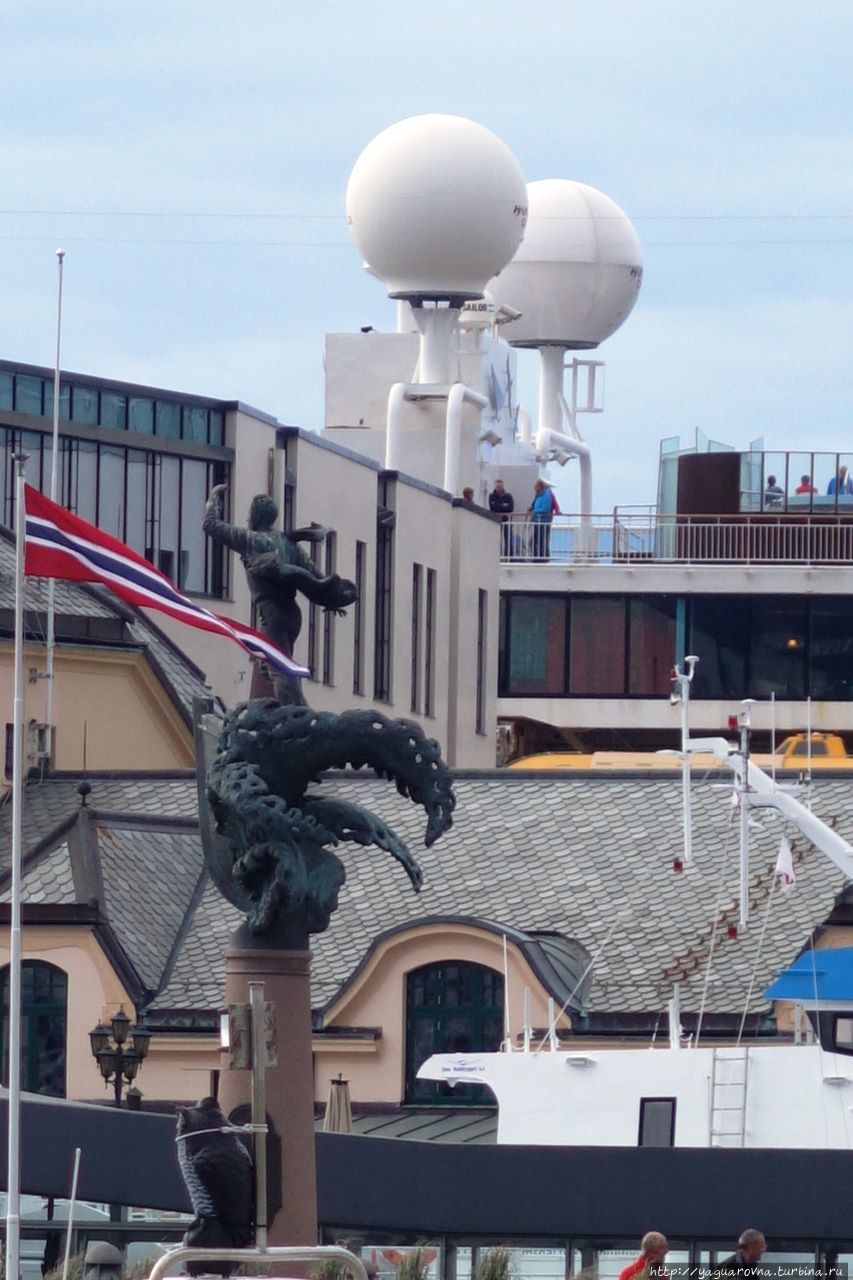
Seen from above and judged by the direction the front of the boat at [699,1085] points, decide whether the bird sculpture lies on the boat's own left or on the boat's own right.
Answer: on the boat's own left

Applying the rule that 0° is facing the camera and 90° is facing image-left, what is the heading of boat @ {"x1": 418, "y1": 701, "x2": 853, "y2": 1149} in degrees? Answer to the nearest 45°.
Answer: approximately 90°

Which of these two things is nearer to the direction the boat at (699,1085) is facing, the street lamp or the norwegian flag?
the street lamp

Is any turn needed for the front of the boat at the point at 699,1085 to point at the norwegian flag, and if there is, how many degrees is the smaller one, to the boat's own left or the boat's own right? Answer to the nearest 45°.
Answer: approximately 45° to the boat's own left

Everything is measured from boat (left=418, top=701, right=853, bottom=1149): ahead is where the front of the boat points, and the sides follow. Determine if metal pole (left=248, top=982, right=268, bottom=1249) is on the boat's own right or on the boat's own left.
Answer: on the boat's own left

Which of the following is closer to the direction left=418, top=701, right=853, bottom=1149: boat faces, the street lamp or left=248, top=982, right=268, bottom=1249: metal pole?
the street lamp
